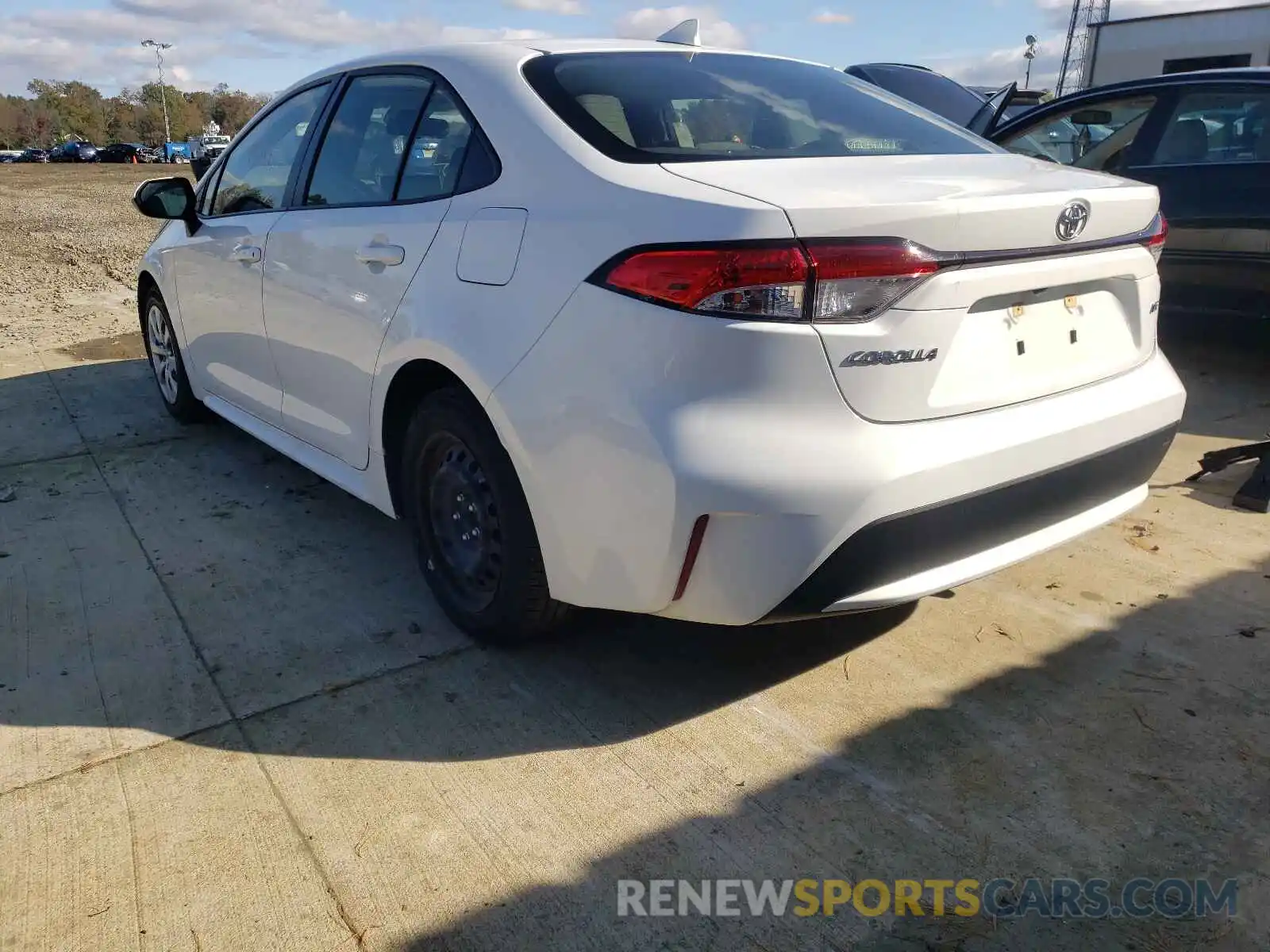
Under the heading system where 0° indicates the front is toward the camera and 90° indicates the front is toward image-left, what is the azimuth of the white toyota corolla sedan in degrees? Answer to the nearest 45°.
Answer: approximately 135°

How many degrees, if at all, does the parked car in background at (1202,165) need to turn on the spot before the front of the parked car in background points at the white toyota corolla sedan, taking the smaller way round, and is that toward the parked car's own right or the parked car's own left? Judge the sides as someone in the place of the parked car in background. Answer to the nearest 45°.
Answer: approximately 90° to the parked car's own left

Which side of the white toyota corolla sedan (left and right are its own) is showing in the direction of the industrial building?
right

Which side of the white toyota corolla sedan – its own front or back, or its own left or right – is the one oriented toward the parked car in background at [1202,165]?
right

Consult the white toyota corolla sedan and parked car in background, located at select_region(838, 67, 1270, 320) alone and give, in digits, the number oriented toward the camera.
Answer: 0

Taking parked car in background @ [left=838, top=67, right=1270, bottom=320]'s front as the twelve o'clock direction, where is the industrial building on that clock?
The industrial building is roughly at 3 o'clock from the parked car in background.

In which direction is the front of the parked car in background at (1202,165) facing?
to the viewer's left
